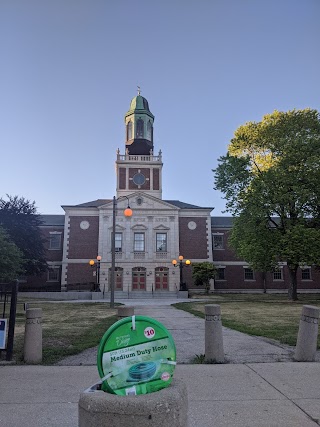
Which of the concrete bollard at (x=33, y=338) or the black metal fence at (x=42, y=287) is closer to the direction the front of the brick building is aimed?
the concrete bollard

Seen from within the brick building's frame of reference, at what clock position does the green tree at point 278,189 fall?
The green tree is roughly at 11 o'clock from the brick building.

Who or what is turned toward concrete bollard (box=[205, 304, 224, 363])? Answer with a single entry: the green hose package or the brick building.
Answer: the brick building

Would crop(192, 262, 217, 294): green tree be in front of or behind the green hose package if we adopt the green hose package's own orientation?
behind

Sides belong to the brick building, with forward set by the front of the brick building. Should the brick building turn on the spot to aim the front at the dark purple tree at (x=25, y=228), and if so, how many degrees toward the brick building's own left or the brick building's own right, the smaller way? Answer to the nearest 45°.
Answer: approximately 45° to the brick building's own right

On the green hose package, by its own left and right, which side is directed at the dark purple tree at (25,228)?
back

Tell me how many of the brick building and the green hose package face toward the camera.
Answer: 2

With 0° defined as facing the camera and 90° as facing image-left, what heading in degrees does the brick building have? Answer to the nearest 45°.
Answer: approximately 0°

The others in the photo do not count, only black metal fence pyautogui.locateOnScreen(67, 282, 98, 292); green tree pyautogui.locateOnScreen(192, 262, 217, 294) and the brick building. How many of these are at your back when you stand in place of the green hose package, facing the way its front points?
3

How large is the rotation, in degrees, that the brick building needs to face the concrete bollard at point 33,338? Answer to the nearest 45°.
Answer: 0° — it already faces it

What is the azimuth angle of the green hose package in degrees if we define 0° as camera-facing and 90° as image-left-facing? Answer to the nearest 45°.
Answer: approximately 0°

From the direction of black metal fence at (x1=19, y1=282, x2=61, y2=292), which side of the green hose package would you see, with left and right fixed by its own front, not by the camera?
back
